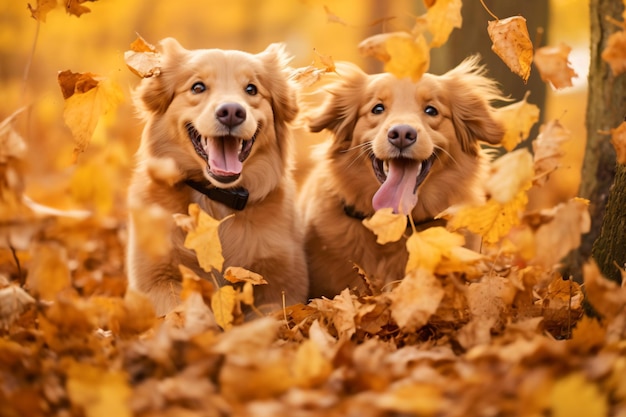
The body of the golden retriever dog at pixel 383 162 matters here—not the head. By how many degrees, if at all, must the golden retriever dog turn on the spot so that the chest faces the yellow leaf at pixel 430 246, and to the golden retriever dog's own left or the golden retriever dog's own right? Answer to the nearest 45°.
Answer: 0° — it already faces it

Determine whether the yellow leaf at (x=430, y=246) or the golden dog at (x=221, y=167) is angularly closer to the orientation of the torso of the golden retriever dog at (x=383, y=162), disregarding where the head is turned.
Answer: the yellow leaf

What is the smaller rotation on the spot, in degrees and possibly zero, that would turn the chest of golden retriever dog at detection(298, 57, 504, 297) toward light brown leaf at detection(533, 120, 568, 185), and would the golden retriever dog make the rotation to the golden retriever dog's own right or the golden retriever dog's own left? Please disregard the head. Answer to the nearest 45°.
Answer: approximately 45° to the golden retriever dog's own left

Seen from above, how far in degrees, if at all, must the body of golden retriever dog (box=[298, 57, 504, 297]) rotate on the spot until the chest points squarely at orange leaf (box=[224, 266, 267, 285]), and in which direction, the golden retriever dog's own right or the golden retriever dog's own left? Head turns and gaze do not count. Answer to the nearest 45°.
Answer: approximately 45° to the golden retriever dog's own right

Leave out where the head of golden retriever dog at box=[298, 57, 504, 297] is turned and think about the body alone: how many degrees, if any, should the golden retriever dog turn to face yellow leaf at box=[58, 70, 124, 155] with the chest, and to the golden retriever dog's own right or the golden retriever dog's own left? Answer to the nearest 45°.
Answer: approximately 45° to the golden retriever dog's own right

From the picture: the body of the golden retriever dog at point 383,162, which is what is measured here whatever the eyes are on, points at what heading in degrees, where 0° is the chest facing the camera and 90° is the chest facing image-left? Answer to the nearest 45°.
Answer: approximately 0°

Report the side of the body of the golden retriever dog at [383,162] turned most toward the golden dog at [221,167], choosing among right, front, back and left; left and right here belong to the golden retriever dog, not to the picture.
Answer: right
